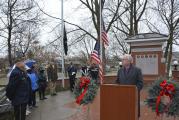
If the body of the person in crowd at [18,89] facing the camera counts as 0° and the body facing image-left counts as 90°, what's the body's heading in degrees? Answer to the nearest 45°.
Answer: approximately 315°

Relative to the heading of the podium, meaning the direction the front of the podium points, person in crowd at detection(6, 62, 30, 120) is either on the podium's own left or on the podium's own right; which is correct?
on the podium's own right

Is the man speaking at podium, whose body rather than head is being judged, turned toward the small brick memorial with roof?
no

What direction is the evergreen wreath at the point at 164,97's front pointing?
toward the camera

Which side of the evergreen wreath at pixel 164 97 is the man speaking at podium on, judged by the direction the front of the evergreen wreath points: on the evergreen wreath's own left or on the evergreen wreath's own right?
on the evergreen wreath's own right

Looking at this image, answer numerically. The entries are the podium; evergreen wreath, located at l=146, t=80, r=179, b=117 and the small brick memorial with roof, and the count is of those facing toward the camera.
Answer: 3

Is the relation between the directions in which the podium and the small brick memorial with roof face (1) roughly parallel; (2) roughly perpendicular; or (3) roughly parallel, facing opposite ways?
roughly parallel

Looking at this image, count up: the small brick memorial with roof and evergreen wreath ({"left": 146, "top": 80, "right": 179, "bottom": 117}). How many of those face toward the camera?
2

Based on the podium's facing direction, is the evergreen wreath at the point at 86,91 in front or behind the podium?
behind

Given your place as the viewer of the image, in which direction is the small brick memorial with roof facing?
facing the viewer

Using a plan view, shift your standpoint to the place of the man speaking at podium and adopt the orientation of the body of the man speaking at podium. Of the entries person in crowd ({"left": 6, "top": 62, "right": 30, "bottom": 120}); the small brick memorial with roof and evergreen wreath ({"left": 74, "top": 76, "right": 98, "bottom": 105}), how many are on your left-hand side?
0

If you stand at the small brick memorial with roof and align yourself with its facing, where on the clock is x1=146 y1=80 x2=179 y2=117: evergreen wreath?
The evergreen wreath is roughly at 12 o'clock from the small brick memorial with roof.

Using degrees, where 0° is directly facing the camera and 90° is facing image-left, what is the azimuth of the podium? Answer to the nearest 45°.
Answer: approximately 0°

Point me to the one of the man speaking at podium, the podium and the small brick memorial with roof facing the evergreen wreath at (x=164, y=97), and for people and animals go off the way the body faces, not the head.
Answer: the small brick memorial with roof

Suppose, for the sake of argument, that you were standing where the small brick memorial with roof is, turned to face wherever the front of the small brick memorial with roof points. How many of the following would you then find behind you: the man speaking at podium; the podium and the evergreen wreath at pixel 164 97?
0

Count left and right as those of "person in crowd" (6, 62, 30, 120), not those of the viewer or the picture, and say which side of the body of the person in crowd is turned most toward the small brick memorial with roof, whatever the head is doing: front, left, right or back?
left

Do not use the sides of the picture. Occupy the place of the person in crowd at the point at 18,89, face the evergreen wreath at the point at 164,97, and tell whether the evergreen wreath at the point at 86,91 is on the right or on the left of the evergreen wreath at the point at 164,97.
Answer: left

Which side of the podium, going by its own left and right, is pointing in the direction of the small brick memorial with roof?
back

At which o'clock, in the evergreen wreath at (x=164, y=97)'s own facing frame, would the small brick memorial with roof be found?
The small brick memorial with roof is roughly at 6 o'clock from the evergreen wreath.
